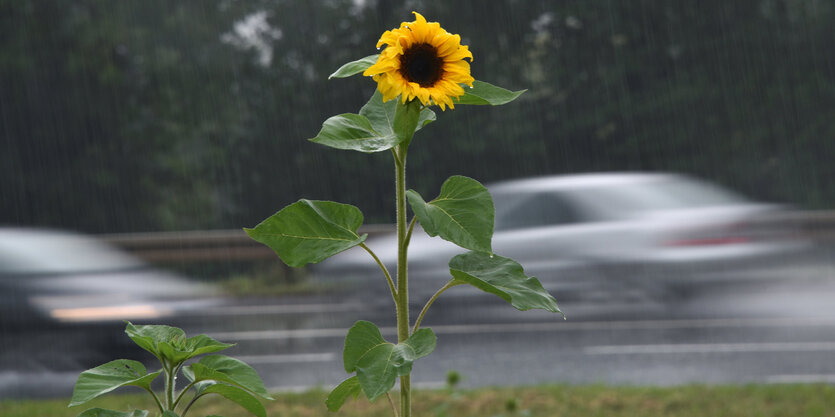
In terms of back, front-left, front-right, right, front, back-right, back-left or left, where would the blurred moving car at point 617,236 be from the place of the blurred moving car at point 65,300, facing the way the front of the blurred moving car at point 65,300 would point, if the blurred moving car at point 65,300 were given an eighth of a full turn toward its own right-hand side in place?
front-left

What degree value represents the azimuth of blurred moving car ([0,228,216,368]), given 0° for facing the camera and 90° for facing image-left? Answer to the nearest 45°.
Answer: approximately 270°
